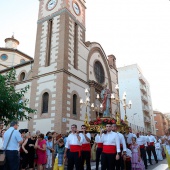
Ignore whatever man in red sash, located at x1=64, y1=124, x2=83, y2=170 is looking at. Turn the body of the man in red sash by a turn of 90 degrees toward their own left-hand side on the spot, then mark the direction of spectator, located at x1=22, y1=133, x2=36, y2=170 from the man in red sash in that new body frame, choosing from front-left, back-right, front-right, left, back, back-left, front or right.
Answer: back-left

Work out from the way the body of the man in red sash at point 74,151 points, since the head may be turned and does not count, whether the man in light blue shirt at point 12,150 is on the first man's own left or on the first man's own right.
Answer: on the first man's own right

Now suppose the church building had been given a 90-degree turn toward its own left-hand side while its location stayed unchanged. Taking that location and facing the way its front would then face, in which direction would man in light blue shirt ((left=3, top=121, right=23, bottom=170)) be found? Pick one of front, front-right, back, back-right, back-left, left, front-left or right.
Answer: back-right

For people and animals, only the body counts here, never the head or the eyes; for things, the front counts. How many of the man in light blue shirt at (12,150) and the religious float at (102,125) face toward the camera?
1

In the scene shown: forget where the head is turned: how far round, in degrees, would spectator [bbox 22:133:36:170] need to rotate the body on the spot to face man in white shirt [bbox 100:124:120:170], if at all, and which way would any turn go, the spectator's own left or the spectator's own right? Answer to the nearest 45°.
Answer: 0° — they already face them

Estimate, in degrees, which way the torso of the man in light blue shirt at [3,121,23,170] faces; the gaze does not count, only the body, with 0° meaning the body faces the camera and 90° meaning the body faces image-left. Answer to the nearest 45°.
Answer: approximately 225°

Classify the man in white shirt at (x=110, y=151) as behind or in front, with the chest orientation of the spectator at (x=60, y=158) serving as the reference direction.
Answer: in front

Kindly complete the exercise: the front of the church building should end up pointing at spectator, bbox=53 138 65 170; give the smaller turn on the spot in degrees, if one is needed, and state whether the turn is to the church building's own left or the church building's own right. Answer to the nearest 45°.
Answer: approximately 45° to the church building's own right

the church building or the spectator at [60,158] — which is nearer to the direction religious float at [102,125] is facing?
the spectator

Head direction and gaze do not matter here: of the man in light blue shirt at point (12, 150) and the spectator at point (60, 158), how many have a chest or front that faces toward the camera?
1
